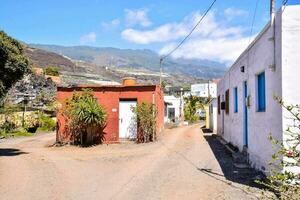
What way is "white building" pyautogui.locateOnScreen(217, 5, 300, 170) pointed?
to the viewer's left

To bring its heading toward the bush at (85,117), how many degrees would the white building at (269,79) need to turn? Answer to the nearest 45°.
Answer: approximately 45° to its right

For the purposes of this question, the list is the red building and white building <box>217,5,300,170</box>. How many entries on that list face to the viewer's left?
1

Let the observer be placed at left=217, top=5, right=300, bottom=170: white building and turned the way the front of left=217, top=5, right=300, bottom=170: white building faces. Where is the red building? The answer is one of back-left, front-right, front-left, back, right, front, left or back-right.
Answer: front-right

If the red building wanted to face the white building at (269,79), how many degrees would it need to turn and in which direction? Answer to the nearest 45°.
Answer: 0° — it already faces it

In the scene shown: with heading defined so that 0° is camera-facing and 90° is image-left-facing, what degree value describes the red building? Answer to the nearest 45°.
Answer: approximately 0°

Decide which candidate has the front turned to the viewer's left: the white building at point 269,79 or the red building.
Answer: the white building

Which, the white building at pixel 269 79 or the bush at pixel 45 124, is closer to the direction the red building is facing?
the white building

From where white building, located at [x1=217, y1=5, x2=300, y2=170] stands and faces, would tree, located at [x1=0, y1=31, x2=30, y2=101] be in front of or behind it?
in front

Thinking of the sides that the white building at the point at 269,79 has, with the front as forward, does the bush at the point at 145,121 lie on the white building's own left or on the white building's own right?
on the white building's own right
